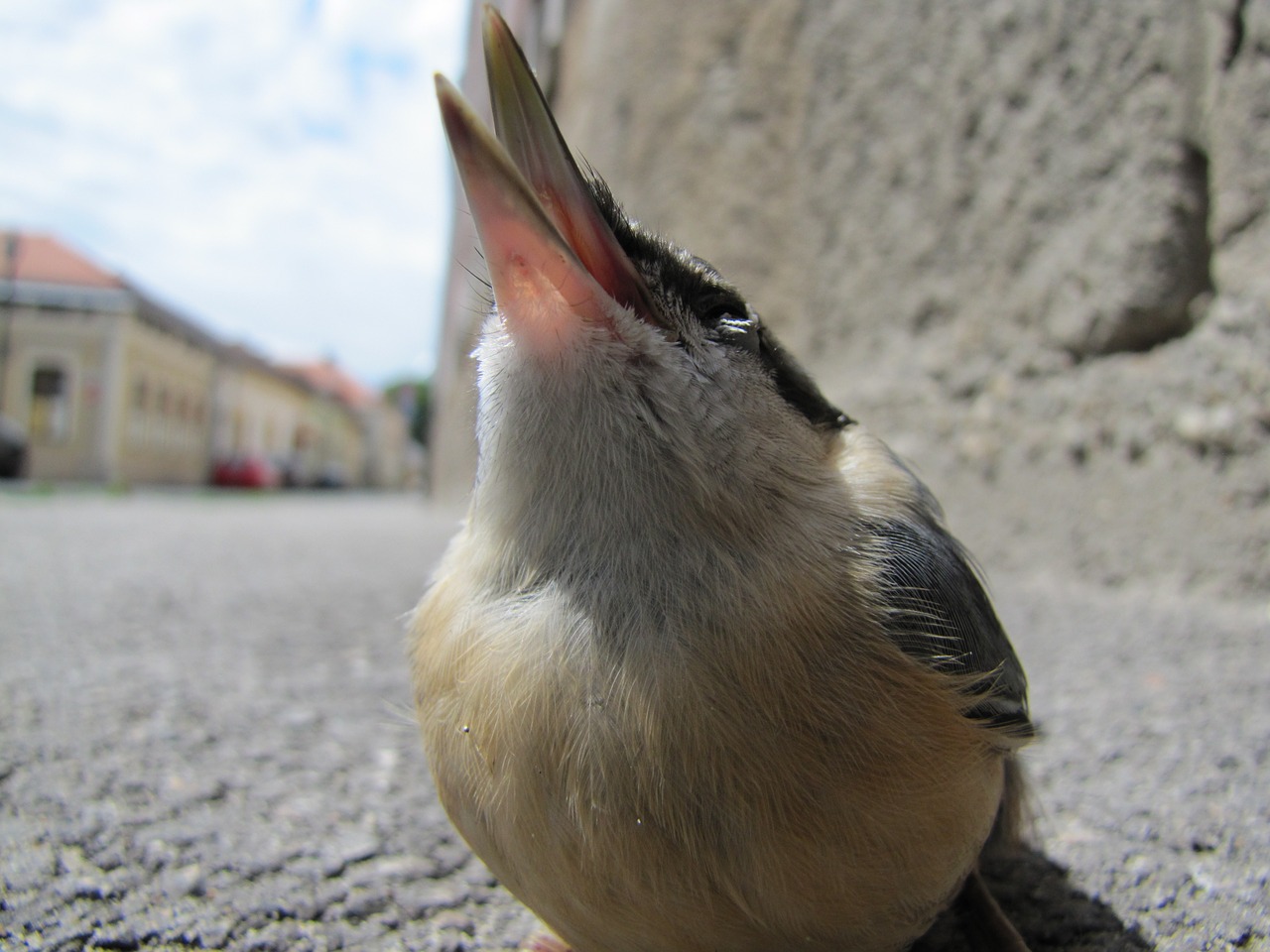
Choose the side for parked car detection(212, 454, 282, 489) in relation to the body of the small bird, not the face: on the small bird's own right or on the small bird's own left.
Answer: on the small bird's own right

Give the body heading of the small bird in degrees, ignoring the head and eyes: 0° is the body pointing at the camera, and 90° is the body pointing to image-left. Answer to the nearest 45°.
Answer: approximately 45°

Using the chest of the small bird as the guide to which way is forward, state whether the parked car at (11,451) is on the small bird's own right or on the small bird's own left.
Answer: on the small bird's own right

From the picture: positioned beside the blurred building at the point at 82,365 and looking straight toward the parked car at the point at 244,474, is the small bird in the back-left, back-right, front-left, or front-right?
back-right

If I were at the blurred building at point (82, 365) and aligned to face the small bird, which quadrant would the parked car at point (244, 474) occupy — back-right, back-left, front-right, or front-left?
back-left
